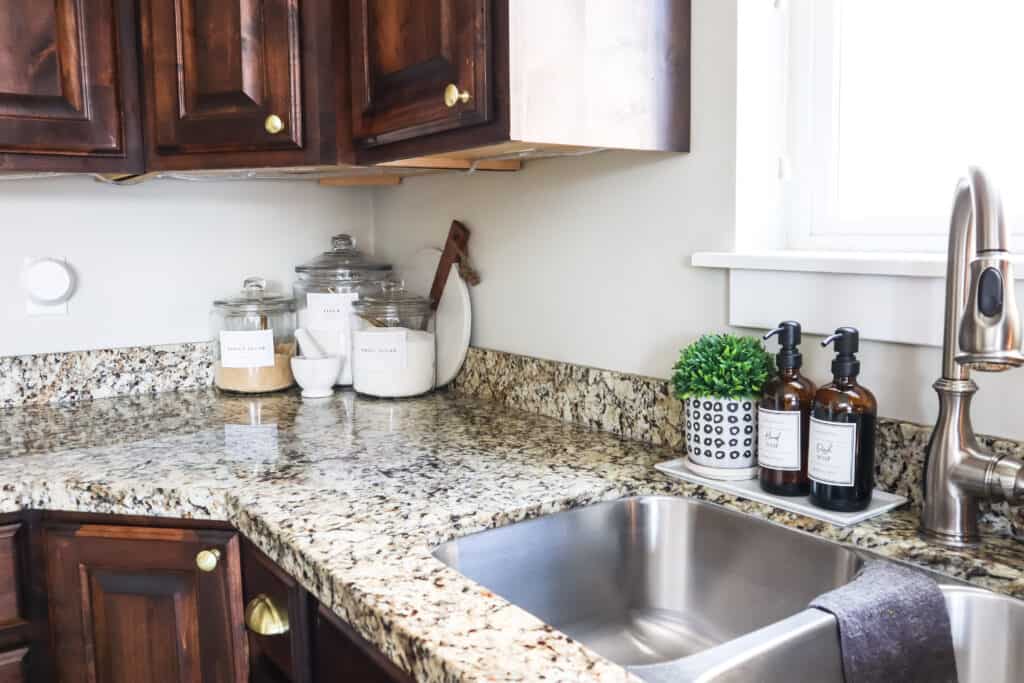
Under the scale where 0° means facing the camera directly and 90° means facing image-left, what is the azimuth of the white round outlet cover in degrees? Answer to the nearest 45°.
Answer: approximately 0°

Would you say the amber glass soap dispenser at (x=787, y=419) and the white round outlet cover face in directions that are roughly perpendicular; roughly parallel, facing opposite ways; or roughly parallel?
roughly perpendicular

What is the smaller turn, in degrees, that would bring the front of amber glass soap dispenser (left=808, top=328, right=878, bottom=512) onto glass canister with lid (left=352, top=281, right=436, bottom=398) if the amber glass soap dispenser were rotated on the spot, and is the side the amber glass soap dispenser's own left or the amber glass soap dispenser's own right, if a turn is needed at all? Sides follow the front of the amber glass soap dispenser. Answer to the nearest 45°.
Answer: approximately 90° to the amber glass soap dispenser's own right

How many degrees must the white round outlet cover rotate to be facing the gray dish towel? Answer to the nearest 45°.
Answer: approximately 45° to its left

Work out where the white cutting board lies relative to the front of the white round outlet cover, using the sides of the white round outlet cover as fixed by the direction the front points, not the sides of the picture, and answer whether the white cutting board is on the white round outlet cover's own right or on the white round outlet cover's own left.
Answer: on the white round outlet cover's own left

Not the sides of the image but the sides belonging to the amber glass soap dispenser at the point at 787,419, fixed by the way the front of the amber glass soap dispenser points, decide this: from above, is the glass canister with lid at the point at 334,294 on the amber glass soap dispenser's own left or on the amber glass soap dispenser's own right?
on the amber glass soap dispenser's own right

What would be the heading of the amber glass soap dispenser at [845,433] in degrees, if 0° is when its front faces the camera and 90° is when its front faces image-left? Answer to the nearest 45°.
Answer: approximately 45°
